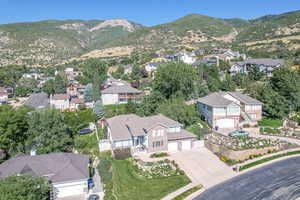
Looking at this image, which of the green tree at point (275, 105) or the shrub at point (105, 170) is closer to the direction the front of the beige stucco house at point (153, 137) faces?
the shrub

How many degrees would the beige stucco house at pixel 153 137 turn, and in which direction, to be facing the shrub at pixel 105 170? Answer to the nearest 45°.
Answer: approximately 45° to its right

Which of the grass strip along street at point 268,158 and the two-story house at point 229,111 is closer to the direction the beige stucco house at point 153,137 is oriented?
the grass strip along street

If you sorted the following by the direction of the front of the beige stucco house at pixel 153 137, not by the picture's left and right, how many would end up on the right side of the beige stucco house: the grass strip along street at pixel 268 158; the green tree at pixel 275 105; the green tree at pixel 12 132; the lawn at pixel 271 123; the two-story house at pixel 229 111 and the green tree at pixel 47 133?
2

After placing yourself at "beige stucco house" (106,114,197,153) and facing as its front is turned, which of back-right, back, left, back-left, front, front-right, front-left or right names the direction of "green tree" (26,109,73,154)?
right

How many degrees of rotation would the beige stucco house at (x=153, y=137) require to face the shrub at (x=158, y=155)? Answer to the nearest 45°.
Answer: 0° — it already faces it

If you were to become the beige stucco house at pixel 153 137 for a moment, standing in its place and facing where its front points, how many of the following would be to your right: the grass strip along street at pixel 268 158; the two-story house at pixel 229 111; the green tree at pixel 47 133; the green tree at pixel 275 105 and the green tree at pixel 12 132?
2

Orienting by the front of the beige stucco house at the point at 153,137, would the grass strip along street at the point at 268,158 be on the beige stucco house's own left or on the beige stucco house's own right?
on the beige stucco house's own left

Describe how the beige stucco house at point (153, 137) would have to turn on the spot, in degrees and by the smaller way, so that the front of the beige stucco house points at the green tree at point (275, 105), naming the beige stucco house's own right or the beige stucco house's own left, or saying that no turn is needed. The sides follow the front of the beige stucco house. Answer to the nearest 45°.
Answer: approximately 135° to the beige stucco house's own left

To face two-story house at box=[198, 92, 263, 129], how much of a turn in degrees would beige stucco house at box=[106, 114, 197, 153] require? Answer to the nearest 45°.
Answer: approximately 135° to its left

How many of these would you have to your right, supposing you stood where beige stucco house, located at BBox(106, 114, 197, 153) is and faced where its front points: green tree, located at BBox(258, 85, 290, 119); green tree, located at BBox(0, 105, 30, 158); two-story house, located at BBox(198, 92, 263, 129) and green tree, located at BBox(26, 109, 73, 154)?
2

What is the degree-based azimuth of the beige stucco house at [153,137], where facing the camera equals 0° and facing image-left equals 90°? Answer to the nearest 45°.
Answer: approximately 0°
